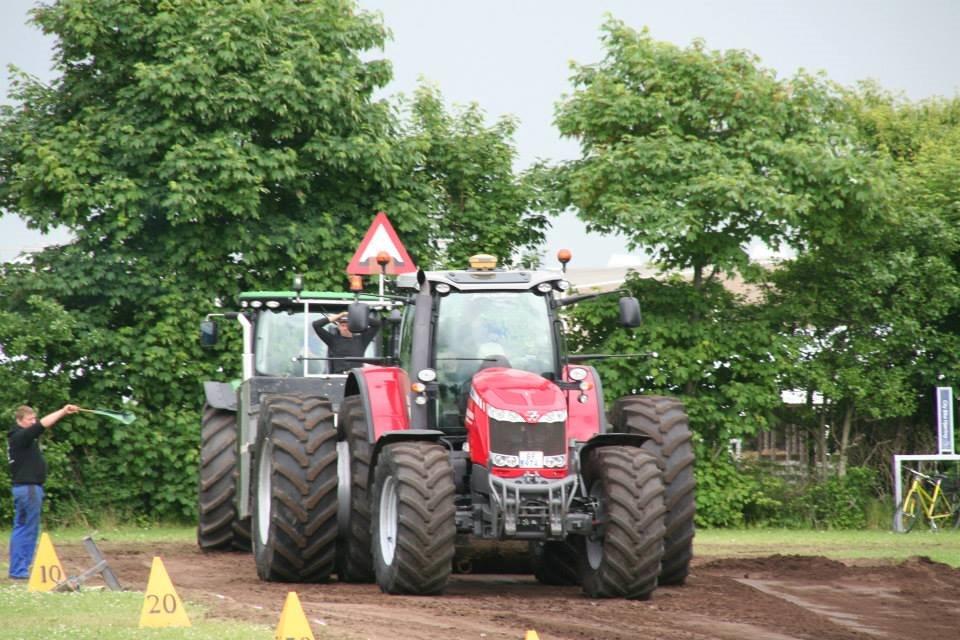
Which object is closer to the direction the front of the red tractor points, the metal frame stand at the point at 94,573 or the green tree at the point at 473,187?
the metal frame stand

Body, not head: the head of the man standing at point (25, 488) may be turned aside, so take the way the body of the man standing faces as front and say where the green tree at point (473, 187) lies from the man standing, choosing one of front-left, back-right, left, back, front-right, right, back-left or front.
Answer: front-left

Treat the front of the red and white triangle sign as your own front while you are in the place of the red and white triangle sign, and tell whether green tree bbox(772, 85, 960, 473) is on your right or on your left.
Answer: on your left

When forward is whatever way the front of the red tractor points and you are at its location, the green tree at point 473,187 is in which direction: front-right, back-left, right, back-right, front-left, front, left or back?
back

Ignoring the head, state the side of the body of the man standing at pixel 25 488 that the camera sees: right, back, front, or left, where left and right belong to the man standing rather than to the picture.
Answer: right

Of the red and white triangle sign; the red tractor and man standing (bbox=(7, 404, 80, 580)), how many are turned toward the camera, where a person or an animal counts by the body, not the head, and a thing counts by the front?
2

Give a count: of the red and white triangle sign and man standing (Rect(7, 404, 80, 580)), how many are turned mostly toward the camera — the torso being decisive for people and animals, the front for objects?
1

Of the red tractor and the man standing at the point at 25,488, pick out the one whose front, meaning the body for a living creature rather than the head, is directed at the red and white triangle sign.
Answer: the man standing

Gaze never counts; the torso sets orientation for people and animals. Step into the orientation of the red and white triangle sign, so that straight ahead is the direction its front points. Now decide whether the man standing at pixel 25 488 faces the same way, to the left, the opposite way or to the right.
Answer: to the left

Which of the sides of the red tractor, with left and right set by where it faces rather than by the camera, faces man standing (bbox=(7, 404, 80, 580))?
right
